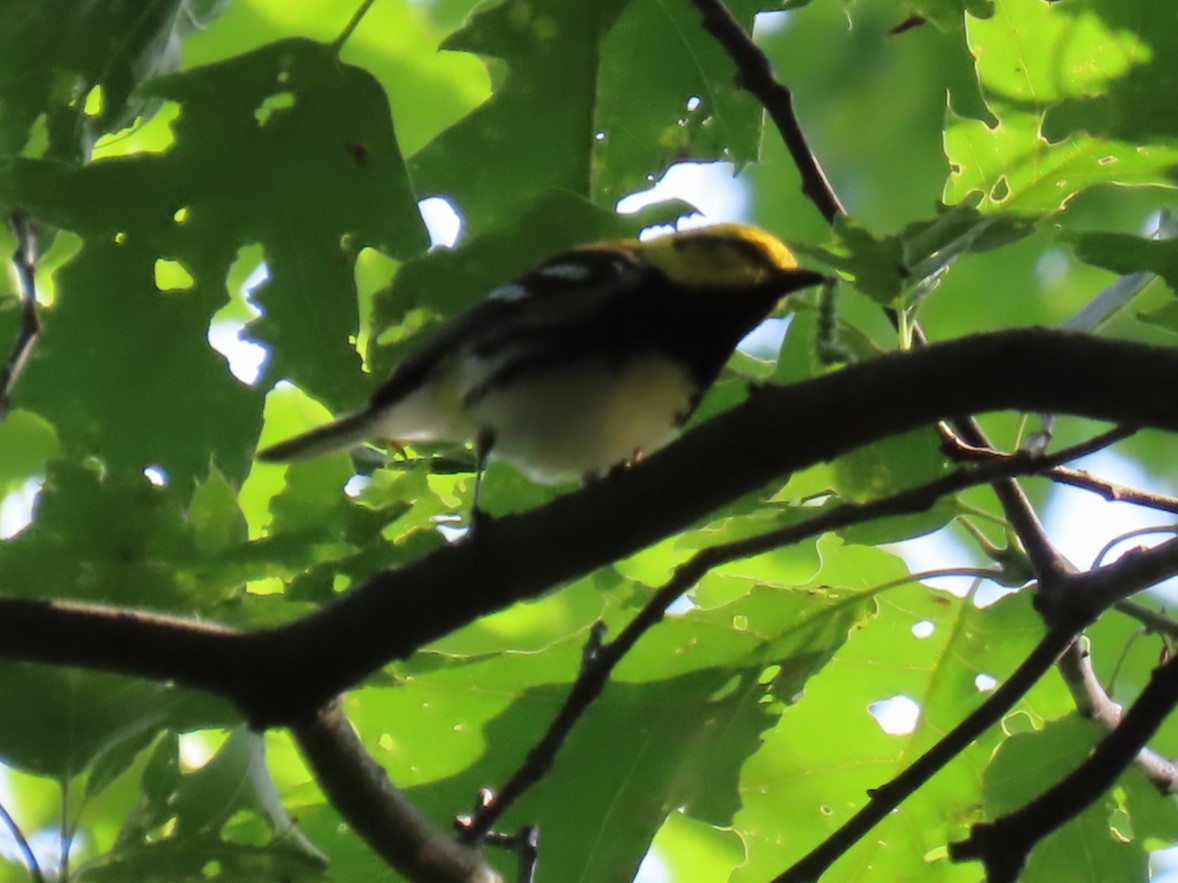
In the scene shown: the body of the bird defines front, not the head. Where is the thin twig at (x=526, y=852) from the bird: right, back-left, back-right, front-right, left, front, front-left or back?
right

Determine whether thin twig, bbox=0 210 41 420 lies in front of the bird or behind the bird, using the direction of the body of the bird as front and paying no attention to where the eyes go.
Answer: behind

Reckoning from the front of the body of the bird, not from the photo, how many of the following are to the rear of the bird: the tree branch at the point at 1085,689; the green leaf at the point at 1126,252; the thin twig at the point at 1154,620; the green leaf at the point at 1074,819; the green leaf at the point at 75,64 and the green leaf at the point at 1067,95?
1

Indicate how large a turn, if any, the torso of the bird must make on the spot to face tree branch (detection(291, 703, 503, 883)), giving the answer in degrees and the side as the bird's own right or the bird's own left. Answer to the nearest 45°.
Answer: approximately 180°

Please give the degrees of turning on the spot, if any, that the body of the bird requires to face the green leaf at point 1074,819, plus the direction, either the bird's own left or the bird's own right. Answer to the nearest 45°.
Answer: approximately 45° to the bird's own right

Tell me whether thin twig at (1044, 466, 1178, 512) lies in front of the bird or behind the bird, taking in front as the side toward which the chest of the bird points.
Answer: in front

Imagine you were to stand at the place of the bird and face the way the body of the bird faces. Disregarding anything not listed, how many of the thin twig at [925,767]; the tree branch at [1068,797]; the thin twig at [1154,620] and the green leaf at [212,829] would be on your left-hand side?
0

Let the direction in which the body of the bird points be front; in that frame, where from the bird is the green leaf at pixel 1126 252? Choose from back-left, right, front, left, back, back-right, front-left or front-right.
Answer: front-right

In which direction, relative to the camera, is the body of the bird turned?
to the viewer's right

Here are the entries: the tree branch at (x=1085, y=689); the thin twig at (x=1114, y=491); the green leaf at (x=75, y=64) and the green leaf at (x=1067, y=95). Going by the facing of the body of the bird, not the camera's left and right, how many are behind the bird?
1
